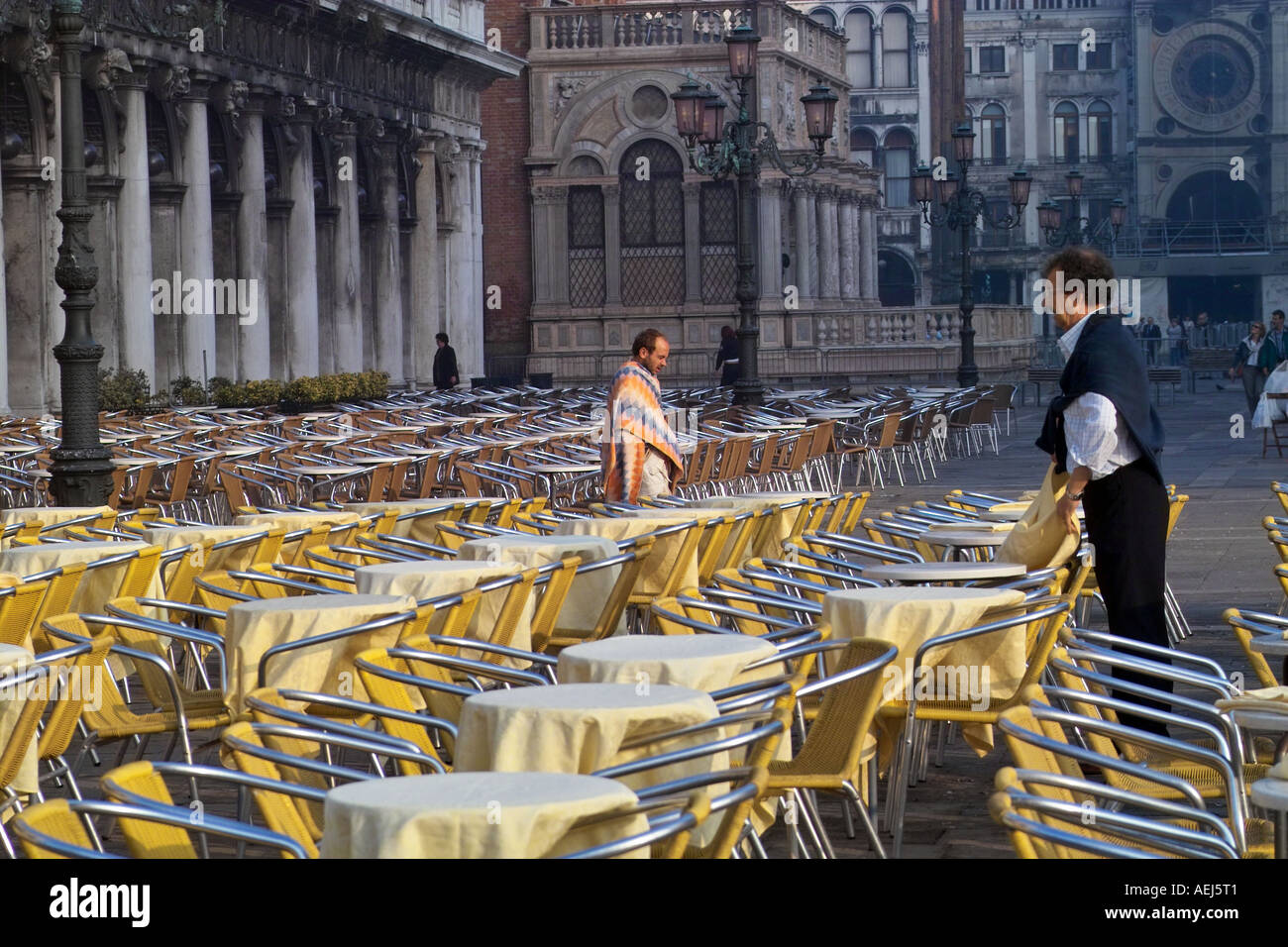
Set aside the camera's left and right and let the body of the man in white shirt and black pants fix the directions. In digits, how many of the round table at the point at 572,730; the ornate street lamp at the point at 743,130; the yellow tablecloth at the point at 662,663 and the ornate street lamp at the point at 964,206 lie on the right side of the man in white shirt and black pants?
2

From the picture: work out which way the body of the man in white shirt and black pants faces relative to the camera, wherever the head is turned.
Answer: to the viewer's left

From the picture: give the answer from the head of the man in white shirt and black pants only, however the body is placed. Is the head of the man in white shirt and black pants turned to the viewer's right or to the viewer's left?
to the viewer's left

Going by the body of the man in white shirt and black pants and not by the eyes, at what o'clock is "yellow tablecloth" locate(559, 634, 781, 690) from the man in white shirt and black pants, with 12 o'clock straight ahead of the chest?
The yellow tablecloth is roughly at 10 o'clock from the man in white shirt and black pants.

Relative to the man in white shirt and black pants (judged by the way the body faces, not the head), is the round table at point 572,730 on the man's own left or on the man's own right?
on the man's own left

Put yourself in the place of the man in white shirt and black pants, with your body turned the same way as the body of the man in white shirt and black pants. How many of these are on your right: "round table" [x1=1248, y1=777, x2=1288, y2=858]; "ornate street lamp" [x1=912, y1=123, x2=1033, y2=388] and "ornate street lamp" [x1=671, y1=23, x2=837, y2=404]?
2

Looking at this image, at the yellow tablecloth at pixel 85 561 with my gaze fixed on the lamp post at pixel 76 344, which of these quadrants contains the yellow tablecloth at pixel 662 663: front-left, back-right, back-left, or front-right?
back-right

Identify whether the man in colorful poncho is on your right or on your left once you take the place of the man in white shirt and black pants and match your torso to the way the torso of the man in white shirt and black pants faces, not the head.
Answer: on your right

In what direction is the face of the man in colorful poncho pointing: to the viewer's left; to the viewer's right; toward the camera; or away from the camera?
to the viewer's right

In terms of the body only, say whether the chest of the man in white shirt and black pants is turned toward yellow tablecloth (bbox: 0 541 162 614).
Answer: yes

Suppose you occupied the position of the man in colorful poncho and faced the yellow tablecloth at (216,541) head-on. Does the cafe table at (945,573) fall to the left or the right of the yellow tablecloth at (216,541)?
left

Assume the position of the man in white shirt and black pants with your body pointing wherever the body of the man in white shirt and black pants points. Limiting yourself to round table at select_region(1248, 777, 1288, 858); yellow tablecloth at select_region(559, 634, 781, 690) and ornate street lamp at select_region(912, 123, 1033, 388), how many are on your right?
1

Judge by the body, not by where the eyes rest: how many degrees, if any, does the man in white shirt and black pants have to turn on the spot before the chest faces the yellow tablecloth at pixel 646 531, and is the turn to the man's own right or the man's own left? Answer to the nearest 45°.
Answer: approximately 45° to the man's own right

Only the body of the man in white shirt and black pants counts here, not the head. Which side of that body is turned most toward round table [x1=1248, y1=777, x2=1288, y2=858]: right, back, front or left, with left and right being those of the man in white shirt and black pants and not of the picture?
left

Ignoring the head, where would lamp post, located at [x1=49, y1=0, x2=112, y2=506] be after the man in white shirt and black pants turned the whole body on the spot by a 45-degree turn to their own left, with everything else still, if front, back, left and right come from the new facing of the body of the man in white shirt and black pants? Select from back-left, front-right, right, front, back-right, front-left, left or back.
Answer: right
